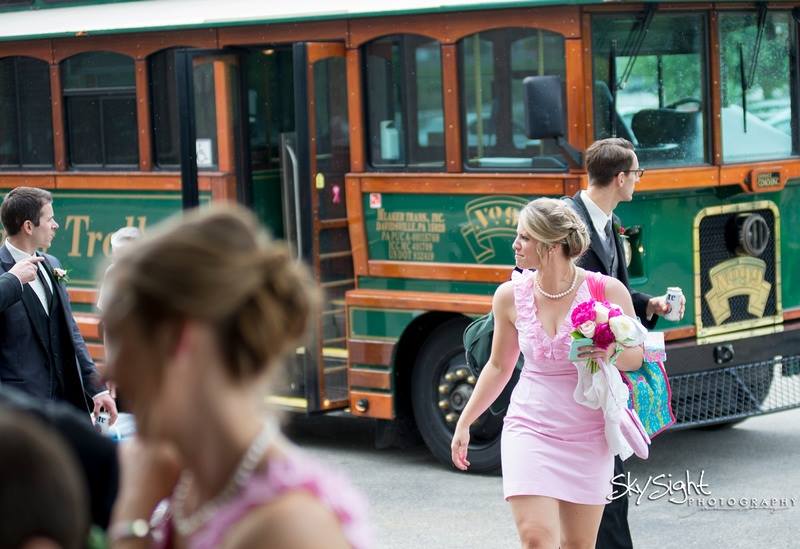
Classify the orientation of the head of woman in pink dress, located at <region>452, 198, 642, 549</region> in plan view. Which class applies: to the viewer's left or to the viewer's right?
to the viewer's left

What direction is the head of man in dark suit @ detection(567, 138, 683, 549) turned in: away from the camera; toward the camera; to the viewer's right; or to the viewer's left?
to the viewer's right

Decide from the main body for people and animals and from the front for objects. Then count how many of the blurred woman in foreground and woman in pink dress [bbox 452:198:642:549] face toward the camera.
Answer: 1

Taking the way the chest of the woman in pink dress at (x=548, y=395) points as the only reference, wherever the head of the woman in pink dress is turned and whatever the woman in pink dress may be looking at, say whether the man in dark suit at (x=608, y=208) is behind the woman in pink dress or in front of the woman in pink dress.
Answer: behind

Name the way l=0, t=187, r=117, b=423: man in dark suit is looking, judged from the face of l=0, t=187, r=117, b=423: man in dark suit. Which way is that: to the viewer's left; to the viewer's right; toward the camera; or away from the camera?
to the viewer's right

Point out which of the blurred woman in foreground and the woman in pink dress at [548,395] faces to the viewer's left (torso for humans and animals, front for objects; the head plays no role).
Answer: the blurred woman in foreground

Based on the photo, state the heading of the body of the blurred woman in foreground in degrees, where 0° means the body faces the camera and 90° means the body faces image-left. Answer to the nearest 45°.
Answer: approximately 90°

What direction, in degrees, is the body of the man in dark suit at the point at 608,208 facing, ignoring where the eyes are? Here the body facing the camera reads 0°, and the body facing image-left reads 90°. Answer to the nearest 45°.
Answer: approximately 315°

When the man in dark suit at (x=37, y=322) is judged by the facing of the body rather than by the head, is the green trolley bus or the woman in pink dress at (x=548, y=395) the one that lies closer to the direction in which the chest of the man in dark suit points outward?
the woman in pink dress

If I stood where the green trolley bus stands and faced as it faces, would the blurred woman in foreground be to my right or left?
on my right

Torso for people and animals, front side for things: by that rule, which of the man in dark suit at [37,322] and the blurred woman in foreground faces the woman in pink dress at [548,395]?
the man in dark suit
